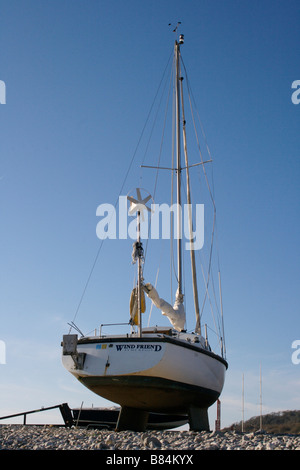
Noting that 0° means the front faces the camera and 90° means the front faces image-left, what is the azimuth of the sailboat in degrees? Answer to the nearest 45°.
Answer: approximately 225°
